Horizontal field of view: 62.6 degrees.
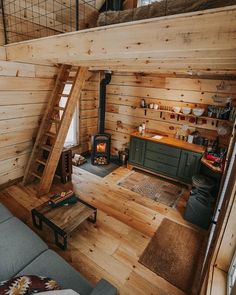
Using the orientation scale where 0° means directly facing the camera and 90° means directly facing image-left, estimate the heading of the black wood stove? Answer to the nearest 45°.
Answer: approximately 0°

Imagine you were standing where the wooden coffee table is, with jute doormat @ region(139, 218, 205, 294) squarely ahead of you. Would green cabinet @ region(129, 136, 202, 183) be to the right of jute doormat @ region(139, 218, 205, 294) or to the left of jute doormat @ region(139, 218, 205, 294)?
left

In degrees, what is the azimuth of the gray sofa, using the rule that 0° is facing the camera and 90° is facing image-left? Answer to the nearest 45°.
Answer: approximately 225°

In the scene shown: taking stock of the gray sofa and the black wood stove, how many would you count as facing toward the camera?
1

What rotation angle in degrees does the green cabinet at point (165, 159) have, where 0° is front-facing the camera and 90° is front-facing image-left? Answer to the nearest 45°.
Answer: approximately 45°

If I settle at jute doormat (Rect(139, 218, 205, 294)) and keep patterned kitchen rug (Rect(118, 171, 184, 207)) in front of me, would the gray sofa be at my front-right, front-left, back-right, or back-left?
back-left

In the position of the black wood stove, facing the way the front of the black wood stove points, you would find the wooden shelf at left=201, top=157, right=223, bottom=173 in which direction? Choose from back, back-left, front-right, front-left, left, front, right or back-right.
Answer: front-left

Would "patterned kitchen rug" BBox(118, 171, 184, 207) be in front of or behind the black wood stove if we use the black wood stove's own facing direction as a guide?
in front

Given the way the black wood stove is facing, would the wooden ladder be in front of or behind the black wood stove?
in front

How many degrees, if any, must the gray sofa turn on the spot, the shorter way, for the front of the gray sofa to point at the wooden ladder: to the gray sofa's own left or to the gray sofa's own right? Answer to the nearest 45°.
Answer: approximately 45° to the gray sofa's own left

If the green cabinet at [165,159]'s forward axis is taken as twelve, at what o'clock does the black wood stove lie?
The black wood stove is roughly at 2 o'clock from the green cabinet.
